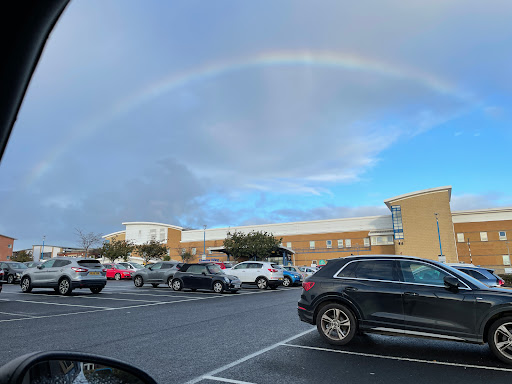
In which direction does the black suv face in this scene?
to the viewer's right

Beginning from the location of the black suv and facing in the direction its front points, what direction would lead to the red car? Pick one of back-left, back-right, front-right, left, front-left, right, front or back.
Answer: back-left

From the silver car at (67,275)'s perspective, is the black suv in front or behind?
behind

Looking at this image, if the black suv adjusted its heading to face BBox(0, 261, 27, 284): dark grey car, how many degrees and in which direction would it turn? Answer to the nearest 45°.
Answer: approximately 135° to its left

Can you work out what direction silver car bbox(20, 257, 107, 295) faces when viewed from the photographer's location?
facing away from the viewer and to the left of the viewer

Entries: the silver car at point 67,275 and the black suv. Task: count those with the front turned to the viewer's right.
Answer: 1

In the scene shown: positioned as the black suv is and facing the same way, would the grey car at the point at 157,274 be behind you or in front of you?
behind
